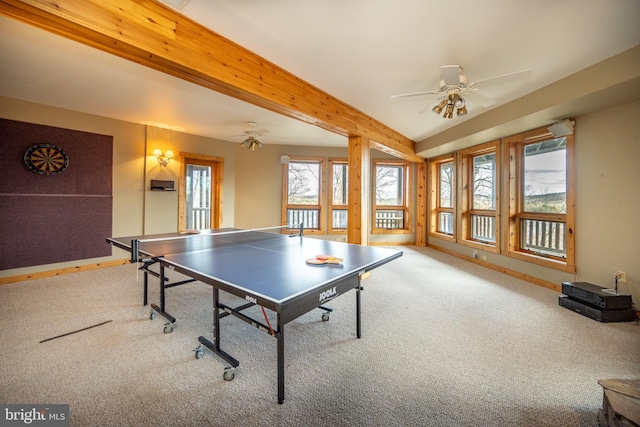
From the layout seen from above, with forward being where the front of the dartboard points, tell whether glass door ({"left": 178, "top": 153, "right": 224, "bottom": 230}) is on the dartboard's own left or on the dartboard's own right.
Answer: on the dartboard's own left

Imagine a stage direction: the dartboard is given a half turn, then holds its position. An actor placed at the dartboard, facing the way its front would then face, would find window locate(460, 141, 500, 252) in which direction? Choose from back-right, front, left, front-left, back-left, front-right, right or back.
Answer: back-right

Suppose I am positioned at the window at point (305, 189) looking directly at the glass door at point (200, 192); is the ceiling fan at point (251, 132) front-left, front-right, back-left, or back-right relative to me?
front-left

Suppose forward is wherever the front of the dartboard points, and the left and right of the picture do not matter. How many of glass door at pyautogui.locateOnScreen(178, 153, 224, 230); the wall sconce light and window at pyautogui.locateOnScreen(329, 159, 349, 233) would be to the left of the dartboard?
3

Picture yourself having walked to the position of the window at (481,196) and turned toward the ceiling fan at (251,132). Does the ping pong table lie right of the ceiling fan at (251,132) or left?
left

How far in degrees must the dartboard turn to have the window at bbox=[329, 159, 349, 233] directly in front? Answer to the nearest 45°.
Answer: approximately 90° to its left

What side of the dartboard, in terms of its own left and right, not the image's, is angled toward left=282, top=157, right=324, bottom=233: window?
left

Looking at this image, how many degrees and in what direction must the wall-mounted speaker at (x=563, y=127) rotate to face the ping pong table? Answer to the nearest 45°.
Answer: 0° — it already faces it

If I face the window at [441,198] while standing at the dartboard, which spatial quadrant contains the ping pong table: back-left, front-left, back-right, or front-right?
front-right

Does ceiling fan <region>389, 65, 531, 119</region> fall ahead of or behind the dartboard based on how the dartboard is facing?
ahead

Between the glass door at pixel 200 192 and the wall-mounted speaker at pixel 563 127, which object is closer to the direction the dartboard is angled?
the wall-mounted speaker

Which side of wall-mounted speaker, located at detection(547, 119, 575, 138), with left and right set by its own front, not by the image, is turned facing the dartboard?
front

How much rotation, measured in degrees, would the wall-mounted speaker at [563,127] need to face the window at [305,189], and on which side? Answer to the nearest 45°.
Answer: approximately 45° to its right

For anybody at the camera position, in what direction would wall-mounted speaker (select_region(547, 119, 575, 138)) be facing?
facing the viewer and to the left of the viewer

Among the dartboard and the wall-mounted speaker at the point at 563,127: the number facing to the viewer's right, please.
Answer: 0

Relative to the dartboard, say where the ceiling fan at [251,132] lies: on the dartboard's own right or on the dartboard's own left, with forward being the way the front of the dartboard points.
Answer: on the dartboard's own left

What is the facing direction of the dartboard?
toward the camera

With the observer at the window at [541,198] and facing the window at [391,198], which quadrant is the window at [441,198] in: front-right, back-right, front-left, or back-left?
front-right

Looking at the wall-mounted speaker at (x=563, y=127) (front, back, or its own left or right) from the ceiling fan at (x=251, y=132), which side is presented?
front
